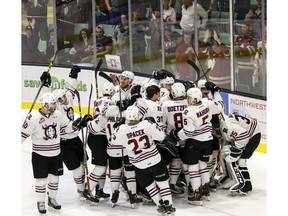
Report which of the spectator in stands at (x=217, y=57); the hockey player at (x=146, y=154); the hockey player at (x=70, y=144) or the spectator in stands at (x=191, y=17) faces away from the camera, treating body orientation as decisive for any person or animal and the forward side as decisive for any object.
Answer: the hockey player at (x=146, y=154)

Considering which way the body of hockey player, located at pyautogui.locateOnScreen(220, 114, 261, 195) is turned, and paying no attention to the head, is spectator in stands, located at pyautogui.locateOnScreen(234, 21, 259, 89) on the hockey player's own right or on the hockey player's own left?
on the hockey player's own right

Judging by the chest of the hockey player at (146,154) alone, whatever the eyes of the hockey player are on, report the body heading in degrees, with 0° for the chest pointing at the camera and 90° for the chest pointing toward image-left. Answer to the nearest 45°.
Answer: approximately 180°

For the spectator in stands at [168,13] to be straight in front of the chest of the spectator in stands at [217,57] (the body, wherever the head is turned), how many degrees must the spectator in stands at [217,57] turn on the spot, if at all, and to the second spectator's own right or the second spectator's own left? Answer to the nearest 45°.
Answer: approximately 90° to the second spectator's own right

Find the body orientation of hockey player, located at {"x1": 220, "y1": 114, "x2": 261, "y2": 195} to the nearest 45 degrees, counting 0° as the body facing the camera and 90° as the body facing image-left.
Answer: approximately 90°

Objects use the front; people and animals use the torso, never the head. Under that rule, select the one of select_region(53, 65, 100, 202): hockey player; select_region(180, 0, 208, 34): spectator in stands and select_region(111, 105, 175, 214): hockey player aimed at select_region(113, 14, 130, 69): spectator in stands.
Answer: select_region(111, 105, 175, 214): hockey player

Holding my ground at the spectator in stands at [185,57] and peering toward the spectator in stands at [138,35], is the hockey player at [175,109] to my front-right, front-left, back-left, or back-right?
back-left

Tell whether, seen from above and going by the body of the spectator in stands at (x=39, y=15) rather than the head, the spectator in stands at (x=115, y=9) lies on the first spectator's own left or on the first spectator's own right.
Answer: on the first spectator's own left
